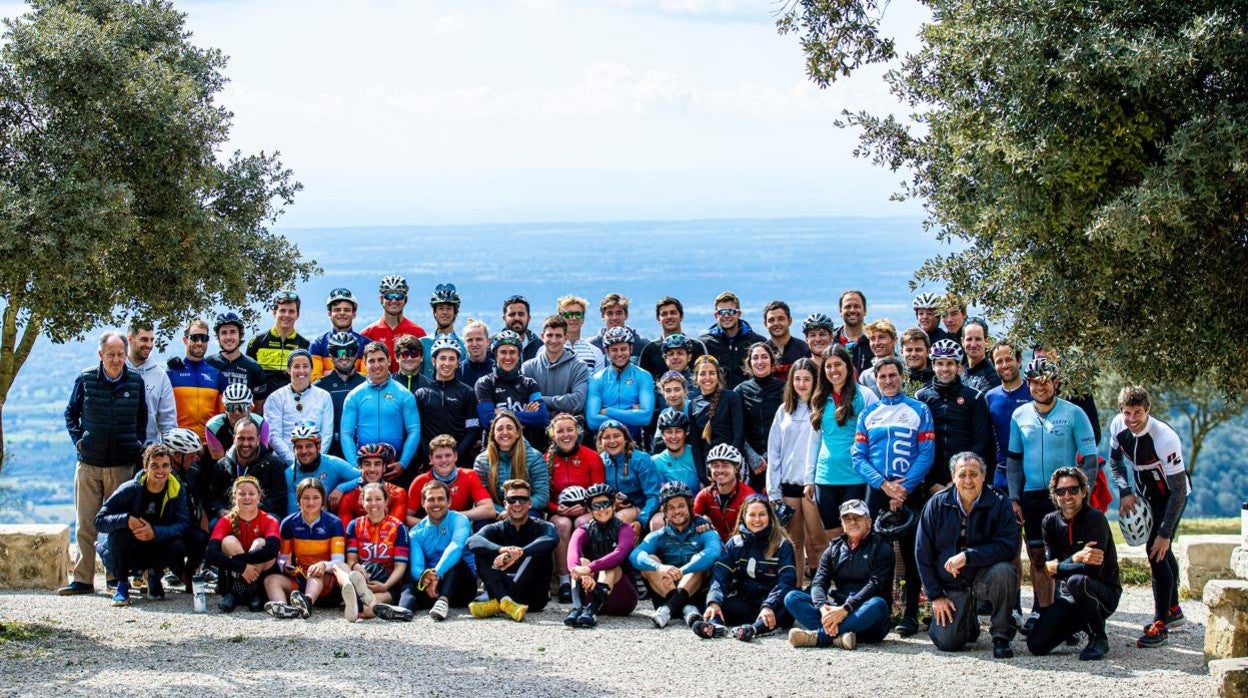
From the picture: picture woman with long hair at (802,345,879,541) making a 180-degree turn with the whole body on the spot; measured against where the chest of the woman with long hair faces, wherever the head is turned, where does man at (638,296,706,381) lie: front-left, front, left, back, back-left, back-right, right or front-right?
front-left

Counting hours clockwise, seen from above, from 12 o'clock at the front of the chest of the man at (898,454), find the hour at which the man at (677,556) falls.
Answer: the man at (677,556) is roughly at 3 o'clock from the man at (898,454).

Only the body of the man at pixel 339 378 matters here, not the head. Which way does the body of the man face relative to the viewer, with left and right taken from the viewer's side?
facing the viewer

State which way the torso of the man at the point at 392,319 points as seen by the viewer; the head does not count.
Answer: toward the camera

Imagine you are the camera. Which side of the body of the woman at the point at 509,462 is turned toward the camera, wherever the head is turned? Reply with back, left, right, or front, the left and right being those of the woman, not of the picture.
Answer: front

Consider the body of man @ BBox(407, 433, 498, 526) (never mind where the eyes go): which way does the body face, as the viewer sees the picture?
toward the camera
